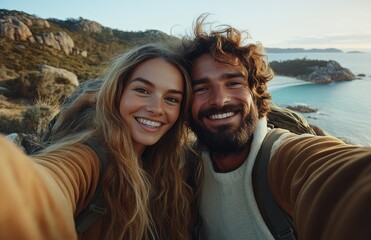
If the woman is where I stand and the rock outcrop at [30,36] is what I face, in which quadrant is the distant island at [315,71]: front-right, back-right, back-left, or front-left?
front-right

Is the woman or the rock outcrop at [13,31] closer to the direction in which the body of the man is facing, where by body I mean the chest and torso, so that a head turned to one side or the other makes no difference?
the woman

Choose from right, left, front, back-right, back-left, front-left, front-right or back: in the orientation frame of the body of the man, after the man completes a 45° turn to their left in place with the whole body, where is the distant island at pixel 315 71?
back-left

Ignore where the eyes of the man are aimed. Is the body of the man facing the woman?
no

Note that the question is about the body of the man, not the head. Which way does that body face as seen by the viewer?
toward the camera

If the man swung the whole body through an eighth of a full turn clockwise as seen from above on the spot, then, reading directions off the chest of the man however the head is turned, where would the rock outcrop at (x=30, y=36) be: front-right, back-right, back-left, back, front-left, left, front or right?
right

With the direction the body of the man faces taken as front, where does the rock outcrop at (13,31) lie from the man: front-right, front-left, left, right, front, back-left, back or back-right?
back-right

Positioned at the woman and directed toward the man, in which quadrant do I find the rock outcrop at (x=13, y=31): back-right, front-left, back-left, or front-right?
back-left

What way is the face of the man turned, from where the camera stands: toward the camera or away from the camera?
toward the camera
